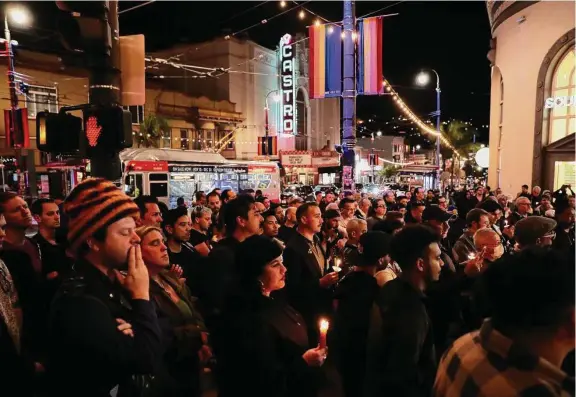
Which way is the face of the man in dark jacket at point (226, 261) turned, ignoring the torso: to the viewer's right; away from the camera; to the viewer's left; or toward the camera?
to the viewer's right

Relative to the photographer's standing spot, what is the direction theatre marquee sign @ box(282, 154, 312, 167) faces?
facing the viewer

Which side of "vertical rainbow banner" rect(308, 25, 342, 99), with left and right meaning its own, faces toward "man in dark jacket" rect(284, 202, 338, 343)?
front

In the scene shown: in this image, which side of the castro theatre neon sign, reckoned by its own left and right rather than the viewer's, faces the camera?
front

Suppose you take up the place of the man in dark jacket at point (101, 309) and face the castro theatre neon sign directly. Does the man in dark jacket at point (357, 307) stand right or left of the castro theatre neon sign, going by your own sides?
right

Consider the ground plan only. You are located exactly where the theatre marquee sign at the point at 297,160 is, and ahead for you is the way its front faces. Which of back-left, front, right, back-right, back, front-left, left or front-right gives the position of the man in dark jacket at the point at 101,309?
front

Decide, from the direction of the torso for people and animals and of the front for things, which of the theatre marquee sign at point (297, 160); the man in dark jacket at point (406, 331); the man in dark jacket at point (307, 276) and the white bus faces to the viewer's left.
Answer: the white bus

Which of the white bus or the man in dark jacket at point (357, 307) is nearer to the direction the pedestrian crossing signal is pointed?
the man in dark jacket

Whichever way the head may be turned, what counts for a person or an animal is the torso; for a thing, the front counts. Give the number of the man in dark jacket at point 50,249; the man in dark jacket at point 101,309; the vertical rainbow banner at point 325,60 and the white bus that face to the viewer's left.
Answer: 1

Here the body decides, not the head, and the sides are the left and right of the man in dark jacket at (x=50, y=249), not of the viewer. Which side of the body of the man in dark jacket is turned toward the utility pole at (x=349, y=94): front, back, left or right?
left

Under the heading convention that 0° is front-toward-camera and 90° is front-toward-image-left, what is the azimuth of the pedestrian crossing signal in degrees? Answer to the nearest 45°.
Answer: approximately 45°

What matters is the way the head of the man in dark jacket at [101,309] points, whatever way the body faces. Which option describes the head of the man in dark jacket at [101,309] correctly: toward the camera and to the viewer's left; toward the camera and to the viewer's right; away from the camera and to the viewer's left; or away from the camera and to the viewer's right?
toward the camera and to the viewer's right

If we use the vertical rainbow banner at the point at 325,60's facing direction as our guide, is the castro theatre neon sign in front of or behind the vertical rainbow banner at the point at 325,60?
behind

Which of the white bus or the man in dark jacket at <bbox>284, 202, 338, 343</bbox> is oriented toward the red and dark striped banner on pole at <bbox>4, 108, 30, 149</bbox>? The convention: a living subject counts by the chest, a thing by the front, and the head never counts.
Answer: the white bus
